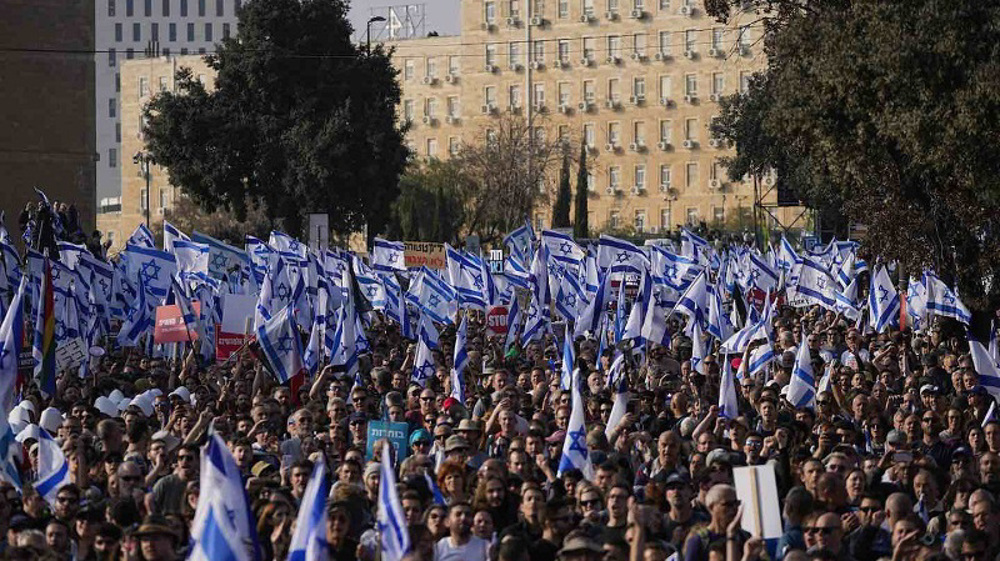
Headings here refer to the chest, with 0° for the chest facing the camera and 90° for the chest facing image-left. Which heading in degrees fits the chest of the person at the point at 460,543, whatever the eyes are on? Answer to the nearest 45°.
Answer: approximately 0°

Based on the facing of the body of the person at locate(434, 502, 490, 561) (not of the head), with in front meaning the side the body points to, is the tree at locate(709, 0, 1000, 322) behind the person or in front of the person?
behind
